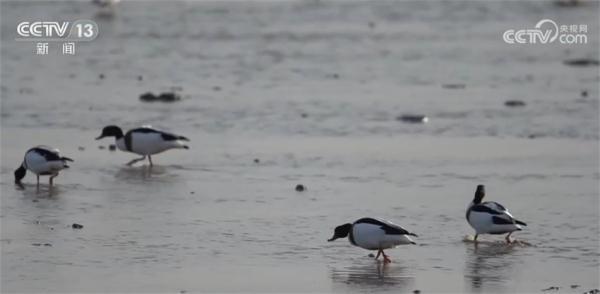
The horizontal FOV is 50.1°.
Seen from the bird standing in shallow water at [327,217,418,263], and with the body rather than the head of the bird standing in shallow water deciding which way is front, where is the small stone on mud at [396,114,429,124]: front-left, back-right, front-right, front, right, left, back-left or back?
right

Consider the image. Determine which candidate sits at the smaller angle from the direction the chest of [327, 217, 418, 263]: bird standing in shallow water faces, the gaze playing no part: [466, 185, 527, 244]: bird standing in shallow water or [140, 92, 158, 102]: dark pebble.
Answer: the dark pebble

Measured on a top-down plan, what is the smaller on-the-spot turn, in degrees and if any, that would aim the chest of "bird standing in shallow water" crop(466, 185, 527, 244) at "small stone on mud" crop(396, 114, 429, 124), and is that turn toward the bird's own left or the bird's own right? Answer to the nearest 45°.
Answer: approximately 90° to the bird's own right

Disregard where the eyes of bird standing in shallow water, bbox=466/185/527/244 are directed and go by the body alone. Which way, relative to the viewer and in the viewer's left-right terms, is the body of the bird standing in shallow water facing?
facing to the left of the viewer

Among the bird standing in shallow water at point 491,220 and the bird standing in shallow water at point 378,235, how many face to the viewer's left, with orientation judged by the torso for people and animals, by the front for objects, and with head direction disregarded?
2

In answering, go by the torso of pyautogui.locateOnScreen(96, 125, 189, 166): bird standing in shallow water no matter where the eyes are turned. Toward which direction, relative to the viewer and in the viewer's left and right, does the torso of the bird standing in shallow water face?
facing to the left of the viewer

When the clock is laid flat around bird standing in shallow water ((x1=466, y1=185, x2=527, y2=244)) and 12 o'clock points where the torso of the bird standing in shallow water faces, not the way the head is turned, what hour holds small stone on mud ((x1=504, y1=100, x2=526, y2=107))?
The small stone on mud is roughly at 3 o'clock from the bird standing in shallow water.

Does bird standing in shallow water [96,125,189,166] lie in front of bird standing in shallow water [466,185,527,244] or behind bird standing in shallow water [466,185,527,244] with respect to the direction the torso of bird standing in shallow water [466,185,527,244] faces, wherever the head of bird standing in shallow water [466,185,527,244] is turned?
in front

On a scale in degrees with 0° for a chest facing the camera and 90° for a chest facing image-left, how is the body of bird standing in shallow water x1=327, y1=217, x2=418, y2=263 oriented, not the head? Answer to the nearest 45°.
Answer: approximately 90°

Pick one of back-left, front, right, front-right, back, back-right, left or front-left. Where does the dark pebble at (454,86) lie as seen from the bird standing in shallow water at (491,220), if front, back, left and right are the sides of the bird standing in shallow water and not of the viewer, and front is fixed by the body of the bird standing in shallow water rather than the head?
right

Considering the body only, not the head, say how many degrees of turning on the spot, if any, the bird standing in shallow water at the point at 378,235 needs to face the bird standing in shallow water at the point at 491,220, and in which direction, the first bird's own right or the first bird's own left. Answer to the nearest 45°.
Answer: approximately 135° to the first bird's own right

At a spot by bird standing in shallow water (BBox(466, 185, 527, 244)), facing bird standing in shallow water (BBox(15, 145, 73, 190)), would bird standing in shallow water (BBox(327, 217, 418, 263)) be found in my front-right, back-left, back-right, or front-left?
front-left
